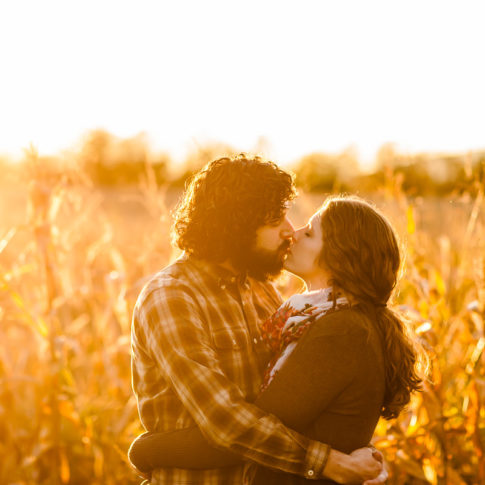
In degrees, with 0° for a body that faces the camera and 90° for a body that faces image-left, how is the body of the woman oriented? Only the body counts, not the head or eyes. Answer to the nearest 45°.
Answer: approximately 90°

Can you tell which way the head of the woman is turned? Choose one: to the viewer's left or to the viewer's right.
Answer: to the viewer's left

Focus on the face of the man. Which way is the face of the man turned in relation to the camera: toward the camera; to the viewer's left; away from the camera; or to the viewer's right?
to the viewer's right
